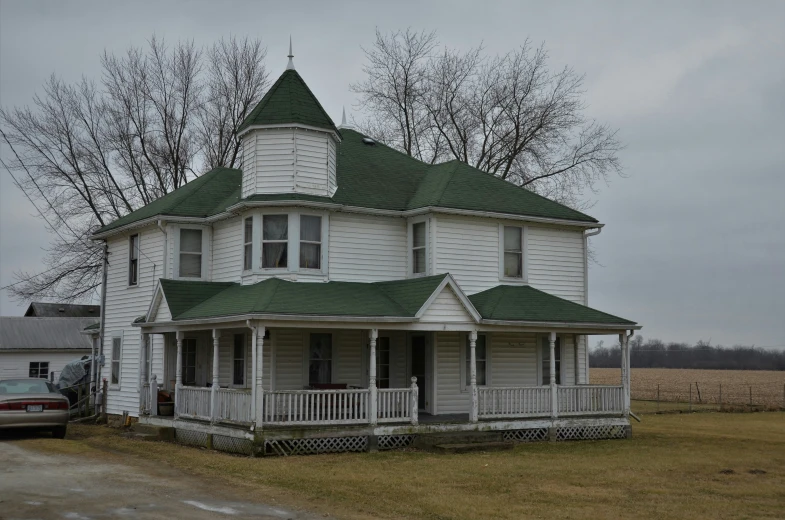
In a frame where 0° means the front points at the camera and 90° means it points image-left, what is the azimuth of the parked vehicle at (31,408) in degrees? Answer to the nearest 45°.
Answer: approximately 180°

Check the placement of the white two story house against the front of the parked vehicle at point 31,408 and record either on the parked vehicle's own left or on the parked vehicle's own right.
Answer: on the parked vehicle's own right
